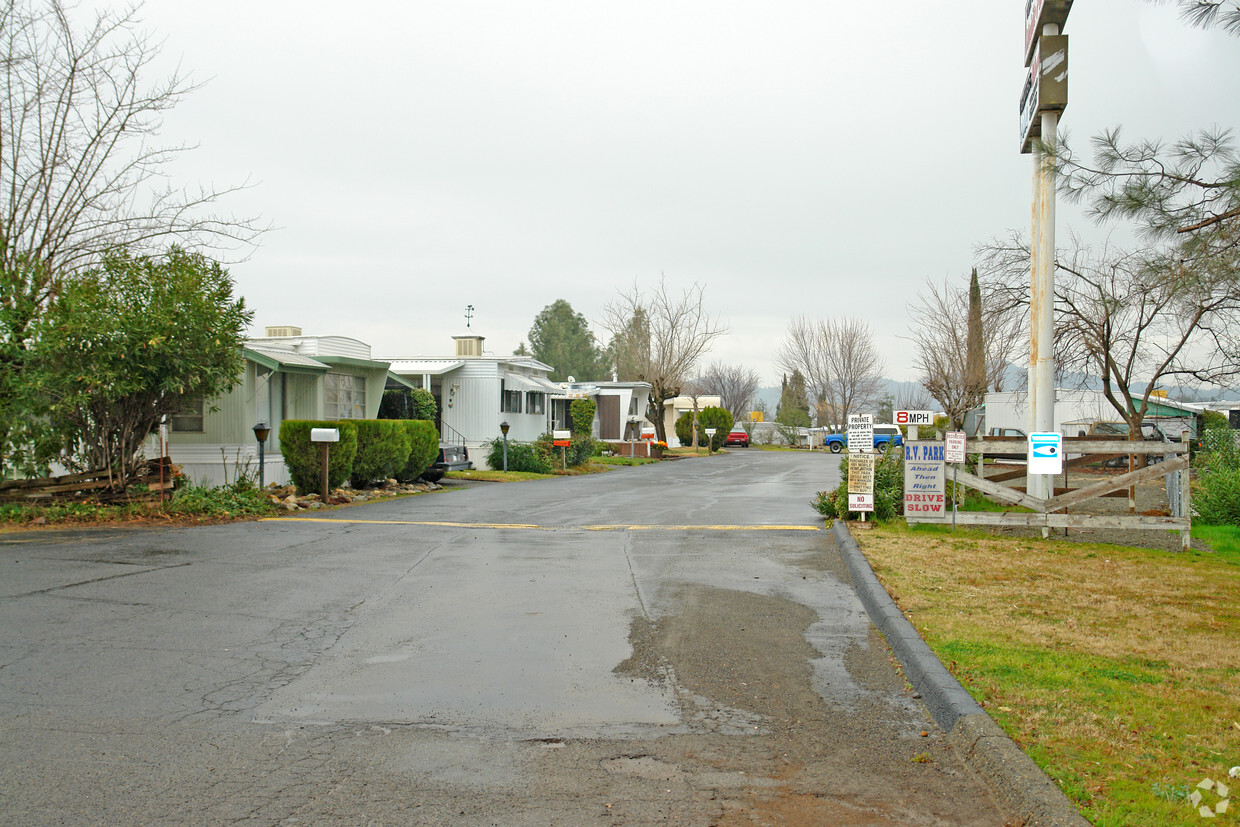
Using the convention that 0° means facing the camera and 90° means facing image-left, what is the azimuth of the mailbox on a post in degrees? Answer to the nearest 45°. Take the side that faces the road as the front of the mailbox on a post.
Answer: approximately 270°

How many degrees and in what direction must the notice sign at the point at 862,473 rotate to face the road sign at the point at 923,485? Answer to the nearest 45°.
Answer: approximately 45° to its left

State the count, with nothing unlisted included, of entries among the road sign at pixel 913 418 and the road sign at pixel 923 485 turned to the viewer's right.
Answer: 0

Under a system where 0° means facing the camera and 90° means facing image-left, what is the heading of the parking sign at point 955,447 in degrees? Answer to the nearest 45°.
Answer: approximately 0°

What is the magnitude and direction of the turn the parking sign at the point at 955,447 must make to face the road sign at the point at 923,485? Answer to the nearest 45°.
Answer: approximately 135° to its right
